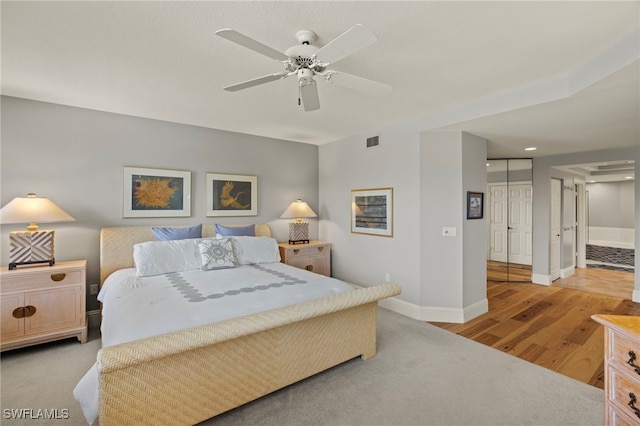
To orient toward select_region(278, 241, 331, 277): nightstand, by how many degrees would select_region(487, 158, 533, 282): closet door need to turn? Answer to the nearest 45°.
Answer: approximately 45° to its right

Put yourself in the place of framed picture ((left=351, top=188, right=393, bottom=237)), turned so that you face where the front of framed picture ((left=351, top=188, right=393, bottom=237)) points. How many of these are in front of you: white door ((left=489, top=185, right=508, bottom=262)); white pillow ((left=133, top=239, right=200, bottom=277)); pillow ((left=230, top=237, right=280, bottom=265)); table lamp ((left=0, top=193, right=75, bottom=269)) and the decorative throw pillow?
4

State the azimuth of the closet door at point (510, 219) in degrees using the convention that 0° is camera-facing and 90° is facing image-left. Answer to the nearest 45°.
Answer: approximately 0°

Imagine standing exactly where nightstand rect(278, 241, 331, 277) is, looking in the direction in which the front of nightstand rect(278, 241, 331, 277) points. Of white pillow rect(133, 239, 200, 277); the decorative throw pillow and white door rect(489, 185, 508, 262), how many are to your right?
2

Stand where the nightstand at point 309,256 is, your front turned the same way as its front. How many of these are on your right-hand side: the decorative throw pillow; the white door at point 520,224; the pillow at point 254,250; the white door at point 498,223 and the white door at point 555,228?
2

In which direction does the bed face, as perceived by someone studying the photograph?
facing the viewer and to the right of the viewer

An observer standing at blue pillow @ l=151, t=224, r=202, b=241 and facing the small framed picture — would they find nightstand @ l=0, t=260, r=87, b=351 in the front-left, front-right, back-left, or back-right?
back-right

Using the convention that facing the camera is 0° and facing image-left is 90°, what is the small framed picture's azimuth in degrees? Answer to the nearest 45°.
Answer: approximately 315°

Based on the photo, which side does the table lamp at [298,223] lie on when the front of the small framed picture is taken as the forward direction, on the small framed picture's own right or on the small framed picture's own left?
on the small framed picture's own right
